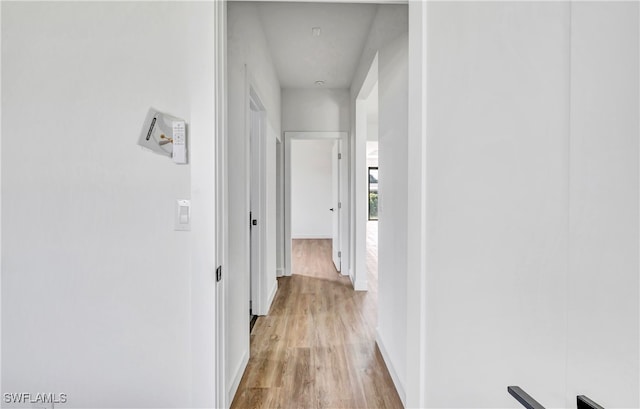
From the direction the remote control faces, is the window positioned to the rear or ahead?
to the rear

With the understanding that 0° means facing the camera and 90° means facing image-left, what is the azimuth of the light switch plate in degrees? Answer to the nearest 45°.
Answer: approximately 0°

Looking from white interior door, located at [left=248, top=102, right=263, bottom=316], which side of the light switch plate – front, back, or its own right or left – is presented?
back

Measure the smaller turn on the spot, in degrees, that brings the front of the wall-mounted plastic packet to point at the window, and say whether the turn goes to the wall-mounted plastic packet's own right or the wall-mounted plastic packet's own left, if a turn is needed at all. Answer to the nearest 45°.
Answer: approximately 135° to the wall-mounted plastic packet's own left

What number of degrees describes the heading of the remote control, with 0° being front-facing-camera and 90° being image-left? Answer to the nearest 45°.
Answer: approximately 0°

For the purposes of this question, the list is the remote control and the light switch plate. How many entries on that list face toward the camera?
2

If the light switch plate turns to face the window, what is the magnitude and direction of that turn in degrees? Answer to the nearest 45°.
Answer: approximately 135° to its left

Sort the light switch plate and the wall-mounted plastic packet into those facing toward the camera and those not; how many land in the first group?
2
